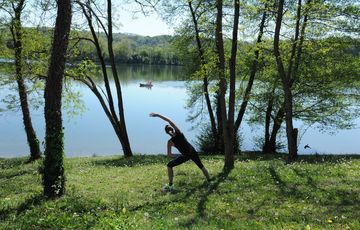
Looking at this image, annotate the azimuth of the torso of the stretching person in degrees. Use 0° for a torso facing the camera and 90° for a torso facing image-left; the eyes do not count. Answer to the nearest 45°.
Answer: approximately 0°
